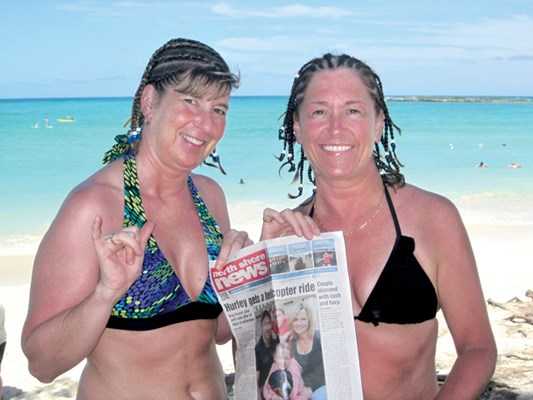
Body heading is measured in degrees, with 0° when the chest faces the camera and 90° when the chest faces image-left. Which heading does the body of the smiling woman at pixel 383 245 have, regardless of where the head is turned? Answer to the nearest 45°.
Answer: approximately 45°

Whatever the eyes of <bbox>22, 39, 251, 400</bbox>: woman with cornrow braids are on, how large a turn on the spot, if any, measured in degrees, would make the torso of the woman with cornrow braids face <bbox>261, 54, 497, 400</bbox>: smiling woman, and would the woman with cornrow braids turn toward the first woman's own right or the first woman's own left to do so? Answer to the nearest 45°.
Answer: approximately 45° to the first woman's own left

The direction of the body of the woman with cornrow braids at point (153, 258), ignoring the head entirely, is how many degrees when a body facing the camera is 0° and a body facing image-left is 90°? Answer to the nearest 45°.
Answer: approximately 315°

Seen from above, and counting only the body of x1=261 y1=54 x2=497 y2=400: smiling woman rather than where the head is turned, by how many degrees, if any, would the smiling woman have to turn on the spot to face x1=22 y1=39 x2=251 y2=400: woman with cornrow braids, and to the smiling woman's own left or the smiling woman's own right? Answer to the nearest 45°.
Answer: approximately 45° to the smiling woman's own right
